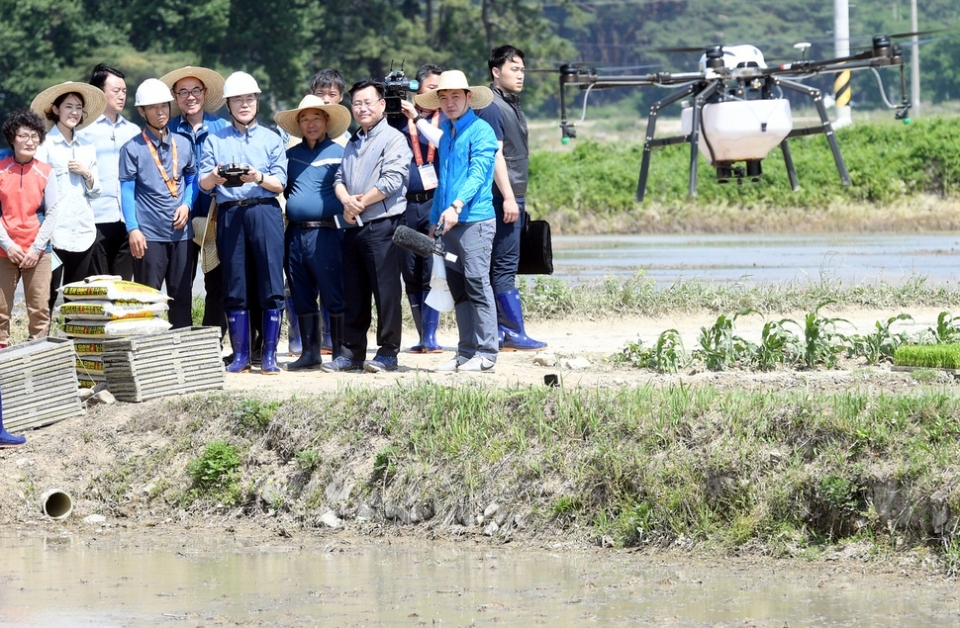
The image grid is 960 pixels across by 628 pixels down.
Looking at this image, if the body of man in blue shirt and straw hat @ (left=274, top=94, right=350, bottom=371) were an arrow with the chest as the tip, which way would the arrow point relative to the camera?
toward the camera

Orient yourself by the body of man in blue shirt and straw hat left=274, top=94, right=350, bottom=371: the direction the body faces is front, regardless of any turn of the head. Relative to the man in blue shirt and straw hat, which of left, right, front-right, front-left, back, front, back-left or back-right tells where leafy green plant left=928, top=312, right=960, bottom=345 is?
left

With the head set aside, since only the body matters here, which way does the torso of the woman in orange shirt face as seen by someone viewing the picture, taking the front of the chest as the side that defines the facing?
toward the camera

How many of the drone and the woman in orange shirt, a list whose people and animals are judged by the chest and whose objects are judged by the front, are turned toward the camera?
2

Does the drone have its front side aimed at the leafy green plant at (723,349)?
yes

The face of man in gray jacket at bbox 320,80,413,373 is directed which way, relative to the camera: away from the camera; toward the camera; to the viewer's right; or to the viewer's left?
toward the camera

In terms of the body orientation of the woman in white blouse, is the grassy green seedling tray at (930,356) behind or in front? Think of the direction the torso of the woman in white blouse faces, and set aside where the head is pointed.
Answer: in front

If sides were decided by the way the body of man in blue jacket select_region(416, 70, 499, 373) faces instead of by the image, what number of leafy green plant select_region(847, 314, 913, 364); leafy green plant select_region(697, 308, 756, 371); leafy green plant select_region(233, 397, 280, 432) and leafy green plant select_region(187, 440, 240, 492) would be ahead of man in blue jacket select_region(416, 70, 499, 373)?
2

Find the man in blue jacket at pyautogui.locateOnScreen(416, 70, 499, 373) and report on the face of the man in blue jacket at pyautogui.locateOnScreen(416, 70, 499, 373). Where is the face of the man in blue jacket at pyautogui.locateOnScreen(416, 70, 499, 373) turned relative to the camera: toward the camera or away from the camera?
toward the camera

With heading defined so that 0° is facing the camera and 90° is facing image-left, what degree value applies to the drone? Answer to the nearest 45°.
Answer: approximately 0°

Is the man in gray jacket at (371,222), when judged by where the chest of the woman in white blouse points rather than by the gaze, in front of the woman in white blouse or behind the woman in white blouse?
in front

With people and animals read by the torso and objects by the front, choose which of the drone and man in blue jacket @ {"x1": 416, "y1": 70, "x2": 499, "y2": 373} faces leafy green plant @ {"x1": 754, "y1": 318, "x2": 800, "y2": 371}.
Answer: the drone

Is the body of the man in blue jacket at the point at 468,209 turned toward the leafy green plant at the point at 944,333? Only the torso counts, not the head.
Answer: no

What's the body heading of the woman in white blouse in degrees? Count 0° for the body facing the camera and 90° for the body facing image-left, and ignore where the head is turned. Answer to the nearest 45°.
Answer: approximately 315°

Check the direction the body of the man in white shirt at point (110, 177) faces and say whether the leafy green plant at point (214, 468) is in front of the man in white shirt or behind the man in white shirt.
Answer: in front

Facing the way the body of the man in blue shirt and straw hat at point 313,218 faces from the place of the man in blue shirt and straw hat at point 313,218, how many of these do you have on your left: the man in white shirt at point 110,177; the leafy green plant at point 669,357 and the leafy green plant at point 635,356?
2

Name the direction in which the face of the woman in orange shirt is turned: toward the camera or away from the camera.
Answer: toward the camera

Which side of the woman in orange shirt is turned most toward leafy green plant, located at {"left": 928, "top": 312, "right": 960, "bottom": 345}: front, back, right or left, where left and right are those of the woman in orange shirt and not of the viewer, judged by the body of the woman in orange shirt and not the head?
left
